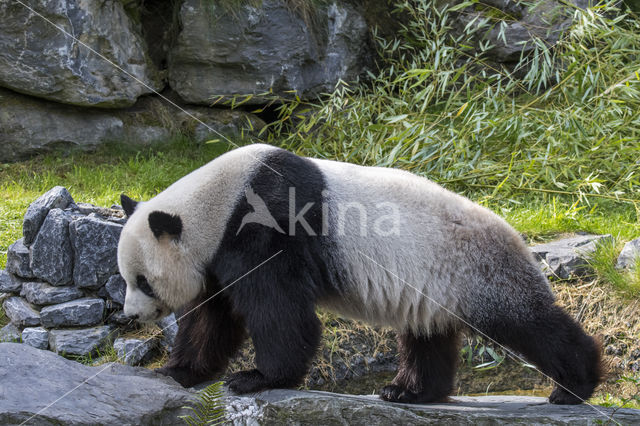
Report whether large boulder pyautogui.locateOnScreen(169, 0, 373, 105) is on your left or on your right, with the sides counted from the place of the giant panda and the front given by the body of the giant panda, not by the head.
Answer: on your right

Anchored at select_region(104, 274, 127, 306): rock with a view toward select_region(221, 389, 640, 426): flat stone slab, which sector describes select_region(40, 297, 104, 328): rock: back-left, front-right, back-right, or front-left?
back-right

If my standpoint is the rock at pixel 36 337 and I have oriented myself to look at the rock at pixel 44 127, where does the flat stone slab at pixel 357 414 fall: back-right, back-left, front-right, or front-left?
back-right

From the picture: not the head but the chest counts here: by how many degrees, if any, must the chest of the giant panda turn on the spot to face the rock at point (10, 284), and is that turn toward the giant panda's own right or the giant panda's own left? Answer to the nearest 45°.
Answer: approximately 45° to the giant panda's own right

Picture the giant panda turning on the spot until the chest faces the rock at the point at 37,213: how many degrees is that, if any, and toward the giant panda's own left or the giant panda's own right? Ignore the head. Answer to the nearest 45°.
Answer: approximately 45° to the giant panda's own right

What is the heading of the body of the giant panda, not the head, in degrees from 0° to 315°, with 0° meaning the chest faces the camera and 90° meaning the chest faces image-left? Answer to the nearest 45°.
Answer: approximately 90°

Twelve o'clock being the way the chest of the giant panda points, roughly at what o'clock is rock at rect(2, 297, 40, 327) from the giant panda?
The rock is roughly at 1 o'clock from the giant panda.

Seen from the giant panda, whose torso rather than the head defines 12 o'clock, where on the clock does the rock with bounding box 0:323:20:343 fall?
The rock is roughly at 1 o'clock from the giant panda.

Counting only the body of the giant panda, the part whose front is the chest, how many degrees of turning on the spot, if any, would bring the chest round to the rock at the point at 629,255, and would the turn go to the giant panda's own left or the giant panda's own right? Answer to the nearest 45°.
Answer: approximately 135° to the giant panda's own right
